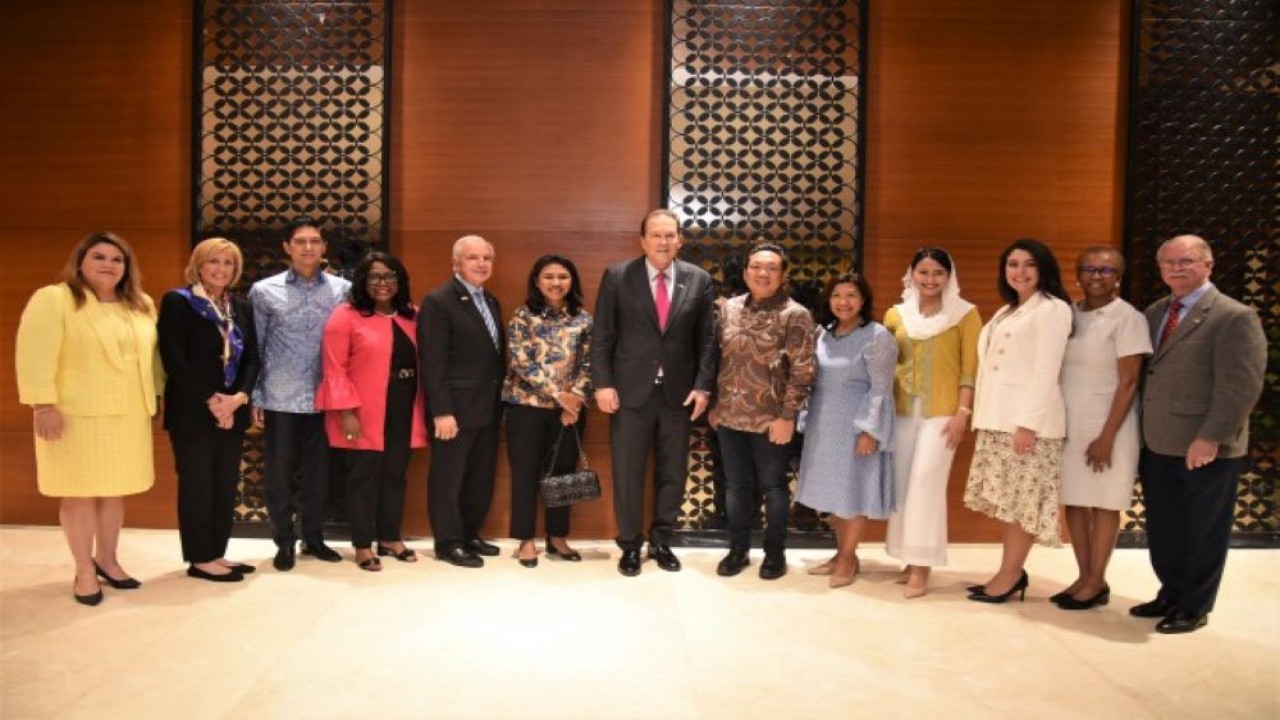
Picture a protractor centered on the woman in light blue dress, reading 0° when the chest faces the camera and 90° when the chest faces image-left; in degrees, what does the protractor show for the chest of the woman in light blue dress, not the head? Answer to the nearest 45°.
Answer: approximately 45°
